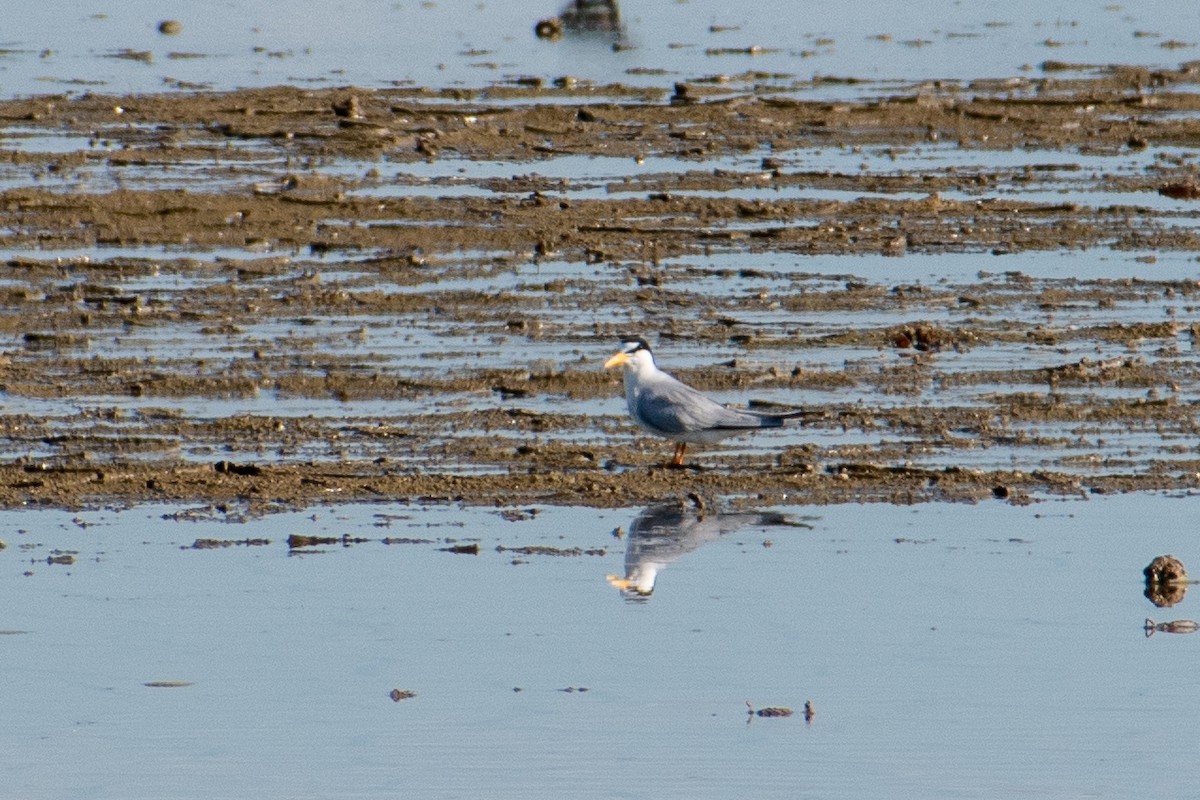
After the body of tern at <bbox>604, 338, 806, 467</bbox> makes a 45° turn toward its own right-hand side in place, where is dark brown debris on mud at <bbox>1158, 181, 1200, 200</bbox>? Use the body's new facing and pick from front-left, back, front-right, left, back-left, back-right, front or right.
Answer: right

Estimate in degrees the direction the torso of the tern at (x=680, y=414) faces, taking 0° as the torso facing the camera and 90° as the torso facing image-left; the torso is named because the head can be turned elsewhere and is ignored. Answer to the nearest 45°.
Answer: approximately 90°

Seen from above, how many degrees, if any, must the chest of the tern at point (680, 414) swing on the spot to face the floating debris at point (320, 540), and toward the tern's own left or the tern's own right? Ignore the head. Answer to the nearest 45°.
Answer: approximately 45° to the tern's own left

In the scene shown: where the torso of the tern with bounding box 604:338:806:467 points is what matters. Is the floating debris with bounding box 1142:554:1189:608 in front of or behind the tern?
behind

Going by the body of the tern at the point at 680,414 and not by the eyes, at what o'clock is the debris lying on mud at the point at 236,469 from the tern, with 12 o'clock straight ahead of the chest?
The debris lying on mud is roughly at 12 o'clock from the tern.

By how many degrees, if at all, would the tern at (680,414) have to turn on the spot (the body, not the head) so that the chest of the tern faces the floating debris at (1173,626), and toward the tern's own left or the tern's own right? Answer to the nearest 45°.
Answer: approximately 135° to the tern's own left
